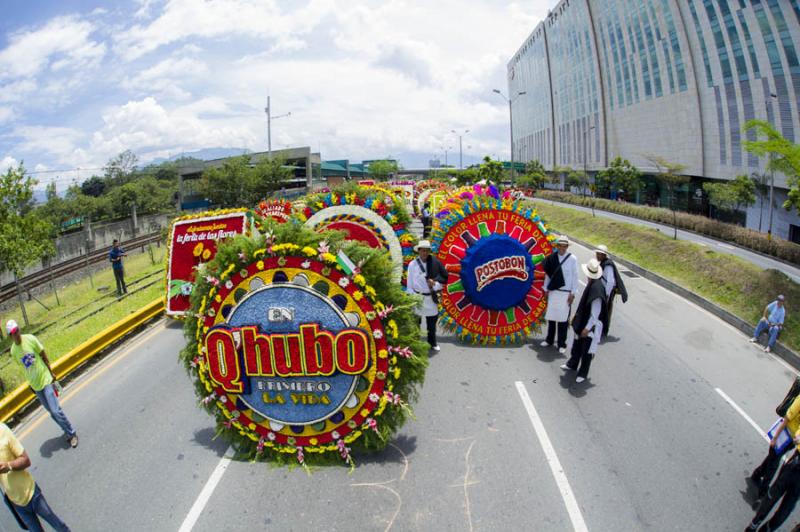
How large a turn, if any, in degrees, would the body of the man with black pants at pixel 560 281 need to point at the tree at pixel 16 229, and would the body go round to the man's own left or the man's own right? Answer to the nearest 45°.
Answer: approximately 90° to the man's own right

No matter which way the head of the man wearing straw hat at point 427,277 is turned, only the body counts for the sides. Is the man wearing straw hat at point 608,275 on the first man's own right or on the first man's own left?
on the first man's own left

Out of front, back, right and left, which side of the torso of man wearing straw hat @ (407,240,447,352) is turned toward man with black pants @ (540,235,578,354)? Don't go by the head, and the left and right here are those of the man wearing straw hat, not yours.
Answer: left

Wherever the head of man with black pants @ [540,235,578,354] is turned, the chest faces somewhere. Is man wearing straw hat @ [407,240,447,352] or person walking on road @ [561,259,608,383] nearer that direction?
the person walking on road

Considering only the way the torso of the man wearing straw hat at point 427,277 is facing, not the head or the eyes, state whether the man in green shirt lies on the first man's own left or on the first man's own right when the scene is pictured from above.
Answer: on the first man's own right

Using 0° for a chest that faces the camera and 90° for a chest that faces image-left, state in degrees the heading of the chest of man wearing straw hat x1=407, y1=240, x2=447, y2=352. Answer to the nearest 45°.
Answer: approximately 0°

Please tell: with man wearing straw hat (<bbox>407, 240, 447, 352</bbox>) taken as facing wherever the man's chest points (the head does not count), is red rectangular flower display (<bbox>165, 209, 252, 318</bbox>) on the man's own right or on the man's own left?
on the man's own right

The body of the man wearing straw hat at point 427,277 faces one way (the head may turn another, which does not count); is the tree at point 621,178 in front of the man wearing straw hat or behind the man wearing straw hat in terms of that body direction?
behind
